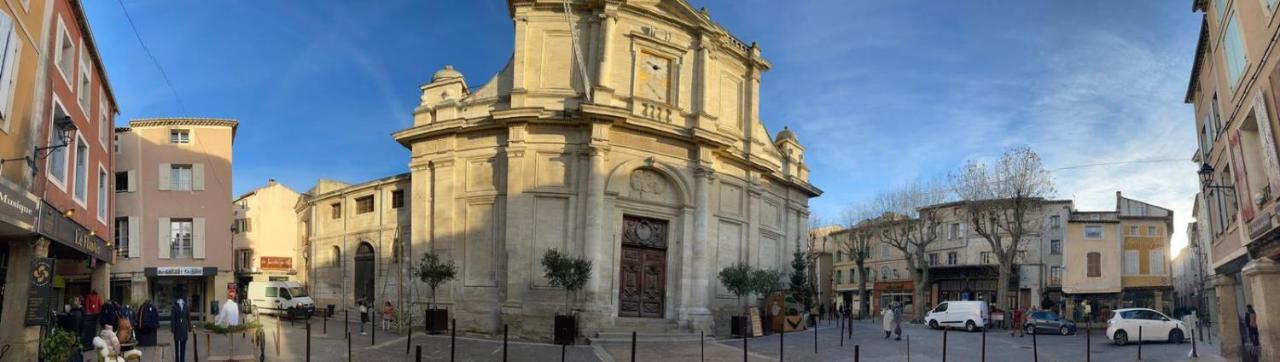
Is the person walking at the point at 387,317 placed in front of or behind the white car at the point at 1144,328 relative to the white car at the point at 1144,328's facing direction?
behind

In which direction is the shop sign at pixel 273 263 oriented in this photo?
toward the camera

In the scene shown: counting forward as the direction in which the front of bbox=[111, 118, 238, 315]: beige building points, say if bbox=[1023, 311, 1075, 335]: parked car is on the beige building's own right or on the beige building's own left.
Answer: on the beige building's own left

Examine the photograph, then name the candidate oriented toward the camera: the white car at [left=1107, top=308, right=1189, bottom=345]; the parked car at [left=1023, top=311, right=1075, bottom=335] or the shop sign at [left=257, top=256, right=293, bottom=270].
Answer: the shop sign

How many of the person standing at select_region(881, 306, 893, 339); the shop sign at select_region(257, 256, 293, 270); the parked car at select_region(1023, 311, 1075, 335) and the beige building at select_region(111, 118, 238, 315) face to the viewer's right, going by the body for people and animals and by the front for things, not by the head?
1

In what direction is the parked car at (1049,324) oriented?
to the viewer's right

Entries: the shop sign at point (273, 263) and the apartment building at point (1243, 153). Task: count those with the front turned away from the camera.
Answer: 0

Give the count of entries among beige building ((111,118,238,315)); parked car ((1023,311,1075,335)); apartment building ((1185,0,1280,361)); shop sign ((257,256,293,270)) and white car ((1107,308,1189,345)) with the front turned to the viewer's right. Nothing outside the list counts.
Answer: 2

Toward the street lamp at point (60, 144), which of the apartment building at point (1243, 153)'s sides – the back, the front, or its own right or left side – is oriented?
front

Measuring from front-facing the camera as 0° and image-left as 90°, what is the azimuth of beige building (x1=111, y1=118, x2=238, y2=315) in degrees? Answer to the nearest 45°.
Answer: approximately 0°

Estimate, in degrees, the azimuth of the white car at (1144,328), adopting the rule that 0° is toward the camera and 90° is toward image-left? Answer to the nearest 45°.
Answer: approximately 270°
